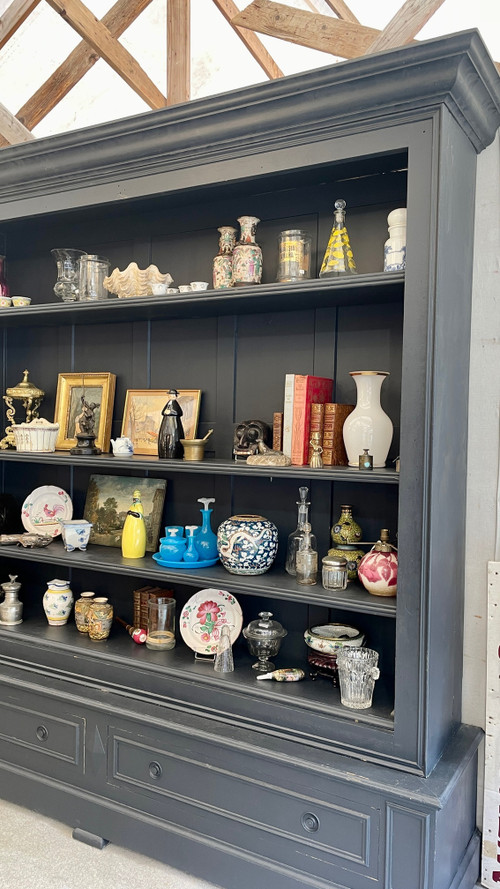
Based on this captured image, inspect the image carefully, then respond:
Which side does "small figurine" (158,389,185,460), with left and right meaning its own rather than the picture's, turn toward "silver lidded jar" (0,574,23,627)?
right

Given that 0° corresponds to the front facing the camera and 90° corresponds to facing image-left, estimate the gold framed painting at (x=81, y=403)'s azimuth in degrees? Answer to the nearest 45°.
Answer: approximately 45°

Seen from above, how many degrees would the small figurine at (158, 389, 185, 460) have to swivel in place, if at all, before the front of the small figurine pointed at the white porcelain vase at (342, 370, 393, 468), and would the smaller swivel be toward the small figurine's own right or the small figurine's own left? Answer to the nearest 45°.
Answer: approximately 90° to the small figurine's own left

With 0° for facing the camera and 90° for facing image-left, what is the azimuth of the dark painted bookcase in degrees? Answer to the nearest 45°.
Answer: approximately 45°

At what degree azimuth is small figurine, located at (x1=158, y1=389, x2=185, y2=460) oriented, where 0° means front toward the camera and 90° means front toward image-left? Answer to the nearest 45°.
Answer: approximately 45°

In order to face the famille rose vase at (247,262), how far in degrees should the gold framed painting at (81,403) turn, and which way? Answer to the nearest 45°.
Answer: approximately 90° to its left
